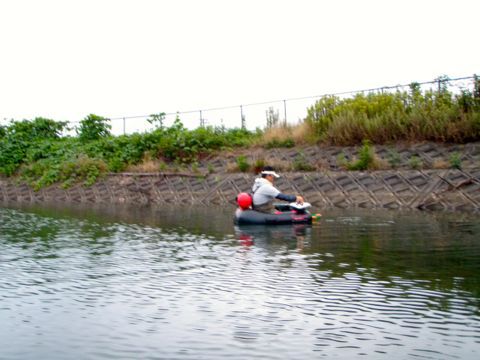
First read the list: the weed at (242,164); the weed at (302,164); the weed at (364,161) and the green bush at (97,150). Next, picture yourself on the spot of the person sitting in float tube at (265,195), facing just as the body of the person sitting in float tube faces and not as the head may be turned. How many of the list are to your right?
0

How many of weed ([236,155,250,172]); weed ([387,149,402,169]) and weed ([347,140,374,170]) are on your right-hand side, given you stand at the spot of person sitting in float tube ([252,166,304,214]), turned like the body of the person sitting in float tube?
0

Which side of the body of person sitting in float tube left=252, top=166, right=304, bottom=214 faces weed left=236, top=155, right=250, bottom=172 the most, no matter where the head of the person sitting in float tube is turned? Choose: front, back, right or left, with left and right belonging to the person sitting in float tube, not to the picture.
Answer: left

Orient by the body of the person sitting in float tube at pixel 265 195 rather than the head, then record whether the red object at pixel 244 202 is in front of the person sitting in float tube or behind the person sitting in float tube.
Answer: behind

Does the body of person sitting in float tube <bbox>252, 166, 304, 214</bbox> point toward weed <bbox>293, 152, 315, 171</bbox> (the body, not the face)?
no

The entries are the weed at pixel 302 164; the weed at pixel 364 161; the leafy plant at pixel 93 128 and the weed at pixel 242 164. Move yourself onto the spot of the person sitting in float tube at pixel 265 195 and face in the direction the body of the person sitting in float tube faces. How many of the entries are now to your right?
0

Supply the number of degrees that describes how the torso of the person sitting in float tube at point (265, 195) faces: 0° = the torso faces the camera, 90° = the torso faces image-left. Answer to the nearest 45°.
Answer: approximately 270°

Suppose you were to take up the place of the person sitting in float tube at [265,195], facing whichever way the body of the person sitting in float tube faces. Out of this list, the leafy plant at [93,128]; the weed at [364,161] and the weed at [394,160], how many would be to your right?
0

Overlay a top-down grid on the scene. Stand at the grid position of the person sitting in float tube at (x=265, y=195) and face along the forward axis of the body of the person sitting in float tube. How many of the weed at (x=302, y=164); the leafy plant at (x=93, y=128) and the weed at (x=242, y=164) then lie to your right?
0

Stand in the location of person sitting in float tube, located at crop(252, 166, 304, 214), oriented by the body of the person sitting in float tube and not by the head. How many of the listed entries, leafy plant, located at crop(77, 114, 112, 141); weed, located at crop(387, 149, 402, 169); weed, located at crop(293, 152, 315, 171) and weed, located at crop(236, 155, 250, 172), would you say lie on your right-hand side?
0

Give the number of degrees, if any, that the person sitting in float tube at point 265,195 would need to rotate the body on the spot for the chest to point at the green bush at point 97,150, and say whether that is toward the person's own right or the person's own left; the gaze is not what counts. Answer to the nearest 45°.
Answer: approximately 135° to the person's own left

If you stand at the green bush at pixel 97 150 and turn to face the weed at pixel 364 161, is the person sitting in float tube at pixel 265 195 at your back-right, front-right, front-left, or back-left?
front-right

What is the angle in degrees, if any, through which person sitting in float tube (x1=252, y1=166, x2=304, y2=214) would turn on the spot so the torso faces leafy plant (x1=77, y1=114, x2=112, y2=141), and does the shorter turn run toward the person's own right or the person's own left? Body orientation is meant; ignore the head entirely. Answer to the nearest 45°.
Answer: approximately 135° to the person's own left

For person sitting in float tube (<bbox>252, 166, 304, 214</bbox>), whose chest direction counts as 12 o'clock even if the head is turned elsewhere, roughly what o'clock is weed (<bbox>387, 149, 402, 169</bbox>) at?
The weed is roughly at 10 o'clock from the person sitting in float tube.
